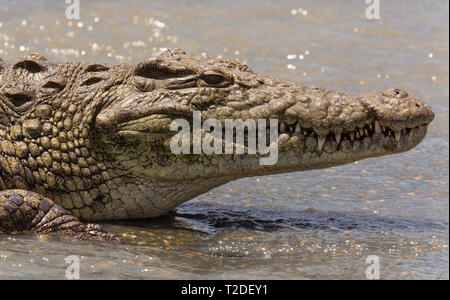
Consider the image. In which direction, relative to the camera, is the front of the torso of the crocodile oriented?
to the viewer's right
